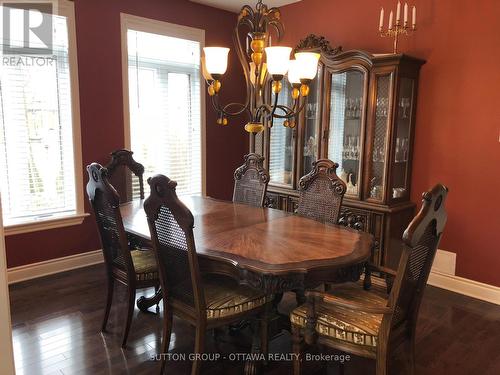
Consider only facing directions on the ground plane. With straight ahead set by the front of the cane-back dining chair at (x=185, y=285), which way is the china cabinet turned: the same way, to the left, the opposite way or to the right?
the opposite way

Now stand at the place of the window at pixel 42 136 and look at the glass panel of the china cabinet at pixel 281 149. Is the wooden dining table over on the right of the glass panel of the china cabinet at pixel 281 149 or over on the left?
right

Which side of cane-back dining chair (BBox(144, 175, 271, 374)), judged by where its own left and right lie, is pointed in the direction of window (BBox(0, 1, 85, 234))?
left

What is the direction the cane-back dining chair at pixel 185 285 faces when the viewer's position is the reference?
facing away from the viewer and to the right of the viewer

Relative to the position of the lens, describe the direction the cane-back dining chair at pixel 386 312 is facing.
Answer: facing away from the viewer and to the left of the viewer

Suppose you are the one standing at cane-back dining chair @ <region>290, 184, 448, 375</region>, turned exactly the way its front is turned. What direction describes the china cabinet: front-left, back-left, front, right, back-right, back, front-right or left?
front-right

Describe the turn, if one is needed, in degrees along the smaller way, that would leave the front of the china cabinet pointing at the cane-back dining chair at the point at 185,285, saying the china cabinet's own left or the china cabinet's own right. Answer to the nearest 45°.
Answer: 0° — it already faces it

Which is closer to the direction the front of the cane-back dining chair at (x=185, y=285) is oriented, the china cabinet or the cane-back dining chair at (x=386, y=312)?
the china cabinet

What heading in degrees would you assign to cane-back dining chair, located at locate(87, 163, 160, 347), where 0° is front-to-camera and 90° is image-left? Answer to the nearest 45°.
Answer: approximately 225°

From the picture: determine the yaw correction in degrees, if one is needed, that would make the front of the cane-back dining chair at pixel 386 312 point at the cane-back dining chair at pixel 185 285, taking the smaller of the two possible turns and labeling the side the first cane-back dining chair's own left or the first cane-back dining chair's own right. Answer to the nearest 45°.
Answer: approximately 45° to the first cane-back dining chair's own left

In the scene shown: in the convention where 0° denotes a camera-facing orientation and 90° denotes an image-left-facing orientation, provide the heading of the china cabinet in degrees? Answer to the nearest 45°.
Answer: approximately 45°

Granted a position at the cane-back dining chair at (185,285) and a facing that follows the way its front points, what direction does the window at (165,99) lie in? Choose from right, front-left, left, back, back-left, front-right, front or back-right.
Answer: front-left
